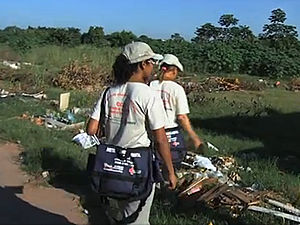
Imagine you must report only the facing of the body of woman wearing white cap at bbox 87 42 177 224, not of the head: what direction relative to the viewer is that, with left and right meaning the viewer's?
facing away from the viewer and to the right of the viewer

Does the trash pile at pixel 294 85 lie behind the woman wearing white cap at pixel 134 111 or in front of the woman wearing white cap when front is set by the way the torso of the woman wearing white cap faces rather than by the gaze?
in front

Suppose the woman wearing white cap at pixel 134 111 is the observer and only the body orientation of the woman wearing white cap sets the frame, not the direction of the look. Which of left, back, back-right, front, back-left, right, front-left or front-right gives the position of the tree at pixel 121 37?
front-left

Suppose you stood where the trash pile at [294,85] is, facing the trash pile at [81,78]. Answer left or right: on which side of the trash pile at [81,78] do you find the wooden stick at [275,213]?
left

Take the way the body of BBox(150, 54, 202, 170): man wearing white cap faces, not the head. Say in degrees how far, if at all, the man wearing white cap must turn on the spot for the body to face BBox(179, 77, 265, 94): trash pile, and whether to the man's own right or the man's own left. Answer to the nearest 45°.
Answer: approximately 45° to the man's own left

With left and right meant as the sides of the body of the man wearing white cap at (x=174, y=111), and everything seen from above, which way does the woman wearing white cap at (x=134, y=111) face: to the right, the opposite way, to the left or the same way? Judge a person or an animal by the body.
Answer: the same way

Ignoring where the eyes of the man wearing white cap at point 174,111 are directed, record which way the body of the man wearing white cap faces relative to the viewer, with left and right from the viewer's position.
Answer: facing away from the viewer and to the right of the viewer

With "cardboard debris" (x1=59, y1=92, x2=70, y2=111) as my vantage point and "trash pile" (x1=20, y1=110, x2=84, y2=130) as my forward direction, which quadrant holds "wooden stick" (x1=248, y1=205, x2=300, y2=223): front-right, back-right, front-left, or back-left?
front-left

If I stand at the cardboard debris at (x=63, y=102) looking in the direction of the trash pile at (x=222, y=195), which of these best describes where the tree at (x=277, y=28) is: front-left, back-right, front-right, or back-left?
back-left

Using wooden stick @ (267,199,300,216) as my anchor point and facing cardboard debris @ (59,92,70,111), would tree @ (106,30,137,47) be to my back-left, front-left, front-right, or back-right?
front-right

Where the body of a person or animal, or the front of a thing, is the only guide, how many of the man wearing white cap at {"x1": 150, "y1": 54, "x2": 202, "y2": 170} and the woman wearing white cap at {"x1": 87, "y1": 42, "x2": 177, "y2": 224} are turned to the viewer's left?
0

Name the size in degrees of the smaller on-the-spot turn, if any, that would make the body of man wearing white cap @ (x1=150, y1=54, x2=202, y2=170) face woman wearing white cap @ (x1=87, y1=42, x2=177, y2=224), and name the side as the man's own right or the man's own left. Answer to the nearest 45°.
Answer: approximately 135° to the man's own right

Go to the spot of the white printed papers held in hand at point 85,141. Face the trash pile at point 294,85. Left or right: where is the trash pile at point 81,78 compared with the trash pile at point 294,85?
left

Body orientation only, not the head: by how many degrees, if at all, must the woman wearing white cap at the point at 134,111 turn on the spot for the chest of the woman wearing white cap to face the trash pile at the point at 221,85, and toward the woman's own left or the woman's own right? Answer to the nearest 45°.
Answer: approximately 45° to the woman's own left
